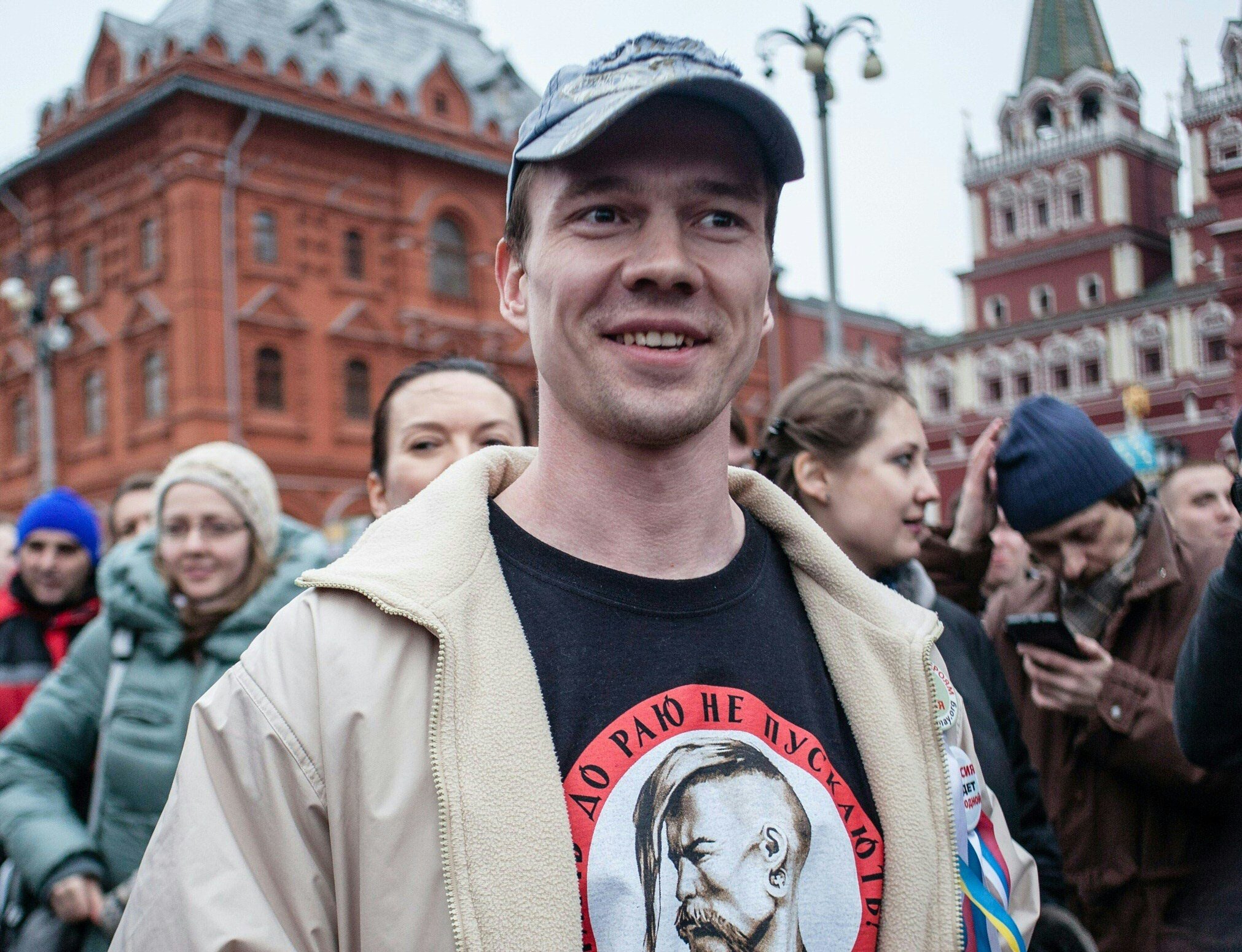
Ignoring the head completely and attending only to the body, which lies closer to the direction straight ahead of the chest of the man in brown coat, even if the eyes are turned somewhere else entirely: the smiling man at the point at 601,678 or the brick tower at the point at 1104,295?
the smiling man

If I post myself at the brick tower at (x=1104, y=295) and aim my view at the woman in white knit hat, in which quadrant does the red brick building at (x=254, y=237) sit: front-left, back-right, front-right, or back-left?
front-right

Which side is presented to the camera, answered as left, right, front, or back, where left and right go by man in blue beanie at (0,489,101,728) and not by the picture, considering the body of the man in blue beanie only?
front

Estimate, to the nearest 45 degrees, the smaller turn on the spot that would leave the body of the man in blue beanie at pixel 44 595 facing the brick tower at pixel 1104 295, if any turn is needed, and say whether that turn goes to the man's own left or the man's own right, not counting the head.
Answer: approximately 135° to the man's own left

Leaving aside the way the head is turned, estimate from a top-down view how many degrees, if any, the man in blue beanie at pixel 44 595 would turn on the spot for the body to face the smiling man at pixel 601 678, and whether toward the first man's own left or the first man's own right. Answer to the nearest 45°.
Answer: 0° — they already face them

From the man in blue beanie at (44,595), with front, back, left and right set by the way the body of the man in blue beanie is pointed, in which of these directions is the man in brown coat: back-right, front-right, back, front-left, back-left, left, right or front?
front-left

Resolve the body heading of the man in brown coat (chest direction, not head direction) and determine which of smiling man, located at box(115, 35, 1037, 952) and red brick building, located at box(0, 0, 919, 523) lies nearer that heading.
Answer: the smiling man

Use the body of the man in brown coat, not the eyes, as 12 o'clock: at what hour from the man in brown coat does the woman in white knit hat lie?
The woman in white knit hat is roughly at 1 o'clock from the man in brown coat.

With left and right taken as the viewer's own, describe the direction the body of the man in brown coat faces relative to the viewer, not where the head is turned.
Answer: facing the viewer and to the left of the viewer

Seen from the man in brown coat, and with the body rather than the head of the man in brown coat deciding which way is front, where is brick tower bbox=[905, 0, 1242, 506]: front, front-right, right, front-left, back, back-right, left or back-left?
back-right

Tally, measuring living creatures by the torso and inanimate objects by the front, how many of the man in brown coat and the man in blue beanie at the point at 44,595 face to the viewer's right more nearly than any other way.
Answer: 0

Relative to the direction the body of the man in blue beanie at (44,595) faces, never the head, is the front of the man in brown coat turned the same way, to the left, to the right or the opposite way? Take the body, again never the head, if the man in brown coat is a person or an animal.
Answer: to the right

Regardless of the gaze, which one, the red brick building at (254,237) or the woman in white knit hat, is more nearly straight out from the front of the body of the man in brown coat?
the woman in white knit hat

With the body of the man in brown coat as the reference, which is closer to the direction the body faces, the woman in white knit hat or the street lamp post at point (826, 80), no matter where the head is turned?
the woman in white knit hat
